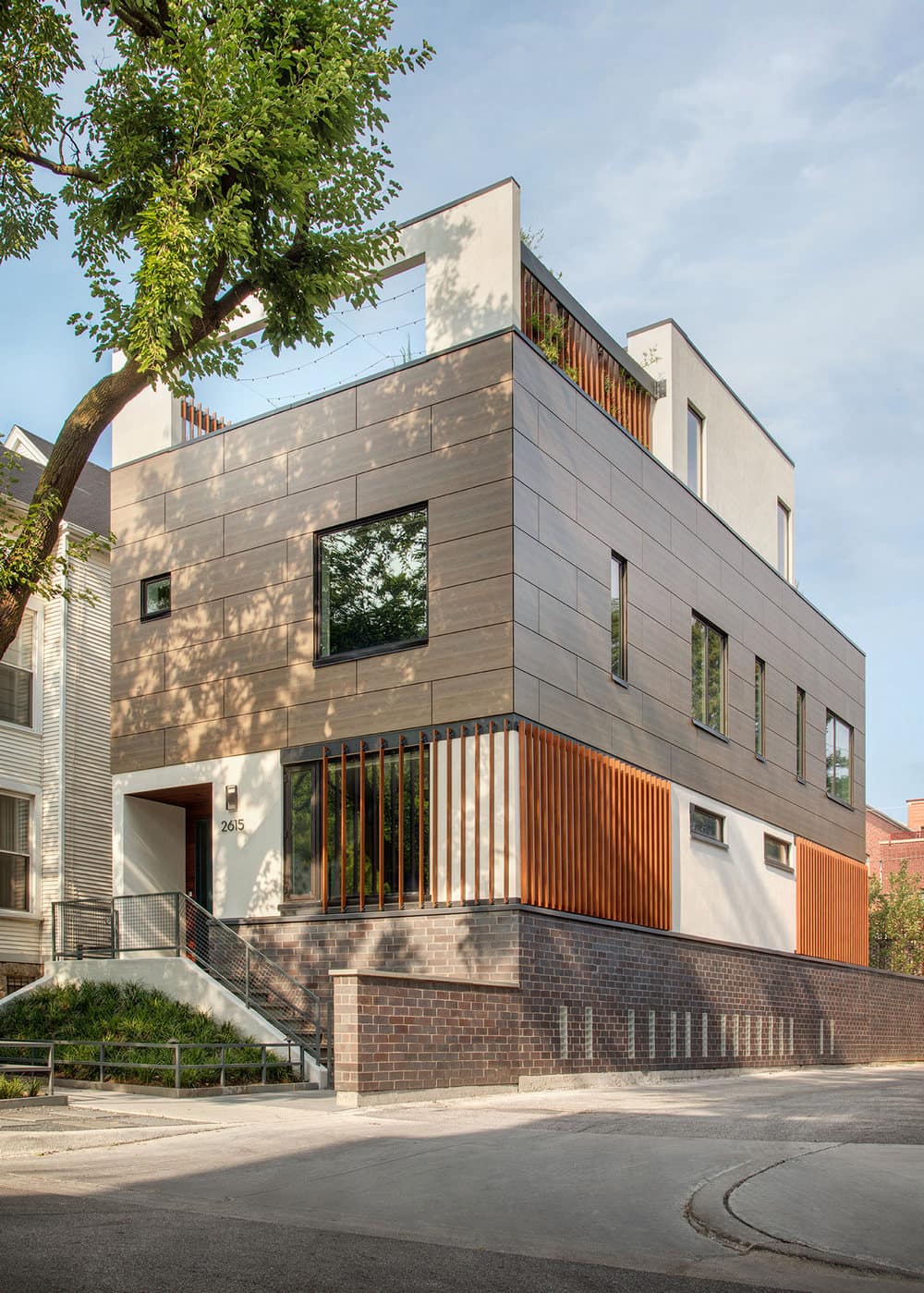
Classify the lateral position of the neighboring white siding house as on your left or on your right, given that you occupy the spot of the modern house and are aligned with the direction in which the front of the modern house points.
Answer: on your right

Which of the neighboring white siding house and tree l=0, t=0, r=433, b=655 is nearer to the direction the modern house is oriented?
the tree

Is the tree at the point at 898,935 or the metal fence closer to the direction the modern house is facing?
the metal fence

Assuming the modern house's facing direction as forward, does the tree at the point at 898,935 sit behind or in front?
behind

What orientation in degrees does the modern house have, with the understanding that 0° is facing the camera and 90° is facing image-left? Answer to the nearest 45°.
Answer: approximately 45°
